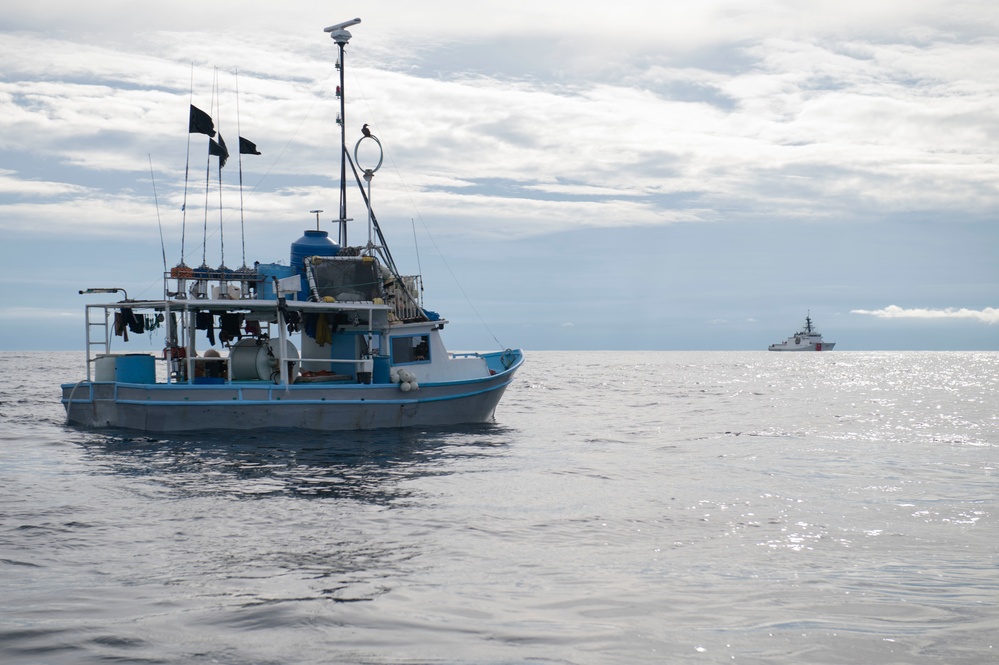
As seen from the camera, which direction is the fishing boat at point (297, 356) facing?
to the viewer's right
